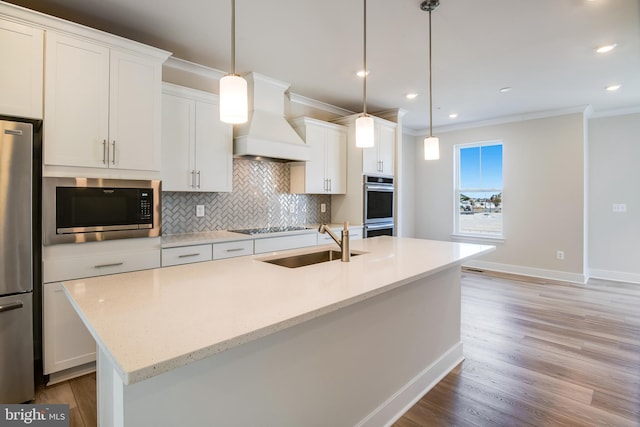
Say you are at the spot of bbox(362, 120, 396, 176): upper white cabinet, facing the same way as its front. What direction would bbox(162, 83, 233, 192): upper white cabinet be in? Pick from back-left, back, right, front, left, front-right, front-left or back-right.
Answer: right

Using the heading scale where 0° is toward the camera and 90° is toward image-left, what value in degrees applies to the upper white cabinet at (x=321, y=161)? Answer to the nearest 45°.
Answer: approximately 315°

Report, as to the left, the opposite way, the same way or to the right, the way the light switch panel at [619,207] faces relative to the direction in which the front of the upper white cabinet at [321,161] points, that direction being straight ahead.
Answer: to the right

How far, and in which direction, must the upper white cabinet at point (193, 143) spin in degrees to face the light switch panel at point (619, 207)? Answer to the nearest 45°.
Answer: approximately 45° to its left

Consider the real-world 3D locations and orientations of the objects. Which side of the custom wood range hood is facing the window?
left

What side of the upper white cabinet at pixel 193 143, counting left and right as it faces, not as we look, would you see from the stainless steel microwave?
right

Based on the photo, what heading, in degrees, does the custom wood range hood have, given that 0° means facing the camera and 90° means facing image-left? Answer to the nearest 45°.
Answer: approximately 315°

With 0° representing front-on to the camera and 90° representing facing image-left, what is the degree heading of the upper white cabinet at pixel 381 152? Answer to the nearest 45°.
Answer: approximately 315°

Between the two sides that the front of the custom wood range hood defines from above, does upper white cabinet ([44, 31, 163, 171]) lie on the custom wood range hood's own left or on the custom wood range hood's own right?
on the custom wood range hood's own right

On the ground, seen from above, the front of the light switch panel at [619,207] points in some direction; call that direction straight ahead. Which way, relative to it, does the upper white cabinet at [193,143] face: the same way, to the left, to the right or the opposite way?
to the left
